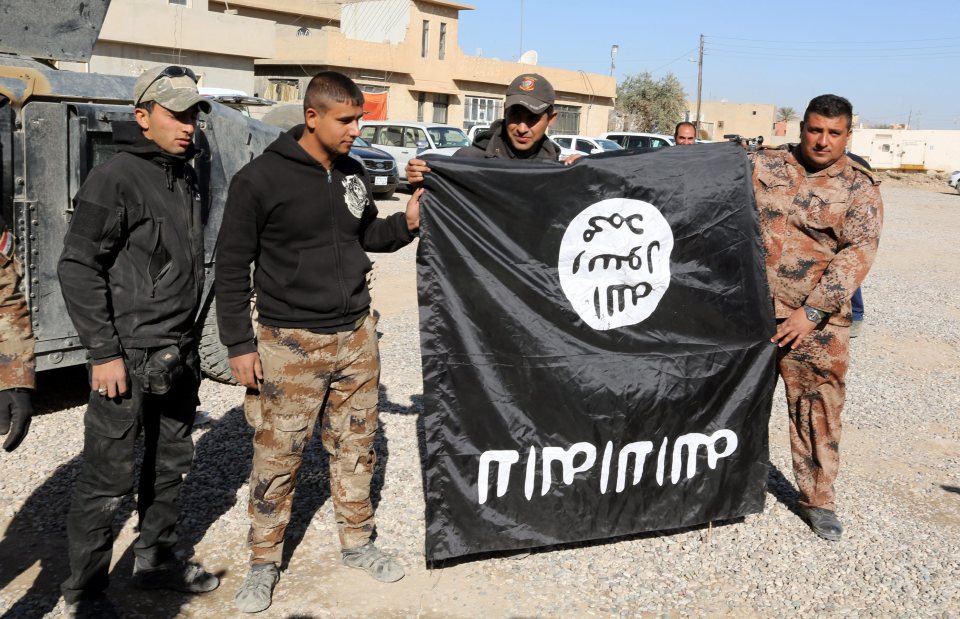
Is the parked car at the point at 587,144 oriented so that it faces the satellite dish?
no

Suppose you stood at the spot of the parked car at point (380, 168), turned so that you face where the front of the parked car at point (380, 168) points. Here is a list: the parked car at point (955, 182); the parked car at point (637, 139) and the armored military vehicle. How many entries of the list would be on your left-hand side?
2

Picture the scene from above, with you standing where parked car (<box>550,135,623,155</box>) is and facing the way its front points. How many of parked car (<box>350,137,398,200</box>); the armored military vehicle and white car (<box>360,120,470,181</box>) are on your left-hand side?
0

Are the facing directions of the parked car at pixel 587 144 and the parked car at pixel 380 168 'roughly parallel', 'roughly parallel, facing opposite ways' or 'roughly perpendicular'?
roughly parallel

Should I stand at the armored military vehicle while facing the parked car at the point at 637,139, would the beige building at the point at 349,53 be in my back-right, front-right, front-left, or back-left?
front-left

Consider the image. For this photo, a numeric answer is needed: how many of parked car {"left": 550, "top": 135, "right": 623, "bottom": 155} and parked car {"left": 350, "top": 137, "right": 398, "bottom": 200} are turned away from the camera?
0

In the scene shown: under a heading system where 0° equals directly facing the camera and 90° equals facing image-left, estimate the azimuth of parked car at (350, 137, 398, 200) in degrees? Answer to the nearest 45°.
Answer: approximately 315°

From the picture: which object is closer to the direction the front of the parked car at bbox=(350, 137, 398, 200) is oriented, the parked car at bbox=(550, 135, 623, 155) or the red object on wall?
the parked car

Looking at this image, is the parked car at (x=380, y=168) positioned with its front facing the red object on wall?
no

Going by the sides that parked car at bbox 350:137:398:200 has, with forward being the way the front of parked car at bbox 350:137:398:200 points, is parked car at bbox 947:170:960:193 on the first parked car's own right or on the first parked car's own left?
on the first parked car's own left

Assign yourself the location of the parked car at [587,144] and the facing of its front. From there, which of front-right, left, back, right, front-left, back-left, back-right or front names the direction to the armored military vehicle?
front-right

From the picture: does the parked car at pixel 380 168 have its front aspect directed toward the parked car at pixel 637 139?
no
